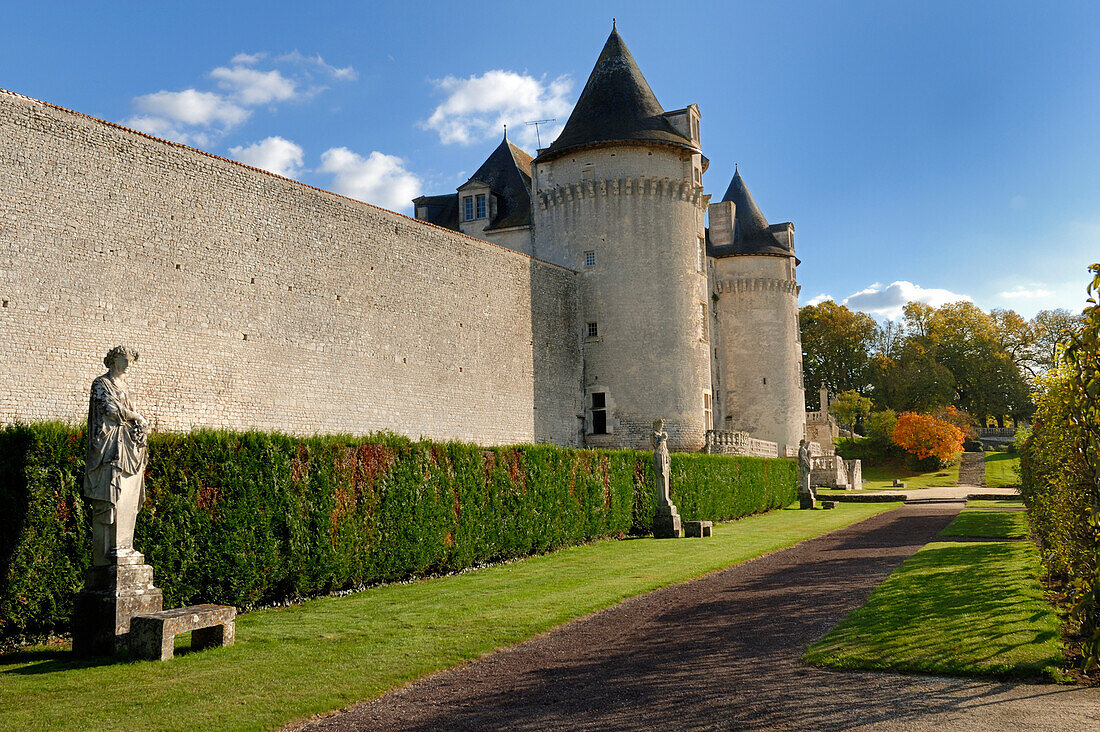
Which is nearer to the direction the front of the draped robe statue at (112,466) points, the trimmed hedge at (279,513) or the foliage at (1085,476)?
the foliage

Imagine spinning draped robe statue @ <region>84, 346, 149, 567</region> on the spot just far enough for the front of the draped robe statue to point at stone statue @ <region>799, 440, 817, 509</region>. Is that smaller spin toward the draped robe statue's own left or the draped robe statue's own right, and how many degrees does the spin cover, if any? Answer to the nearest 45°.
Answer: approximately 90° to the draped robe statue's own left

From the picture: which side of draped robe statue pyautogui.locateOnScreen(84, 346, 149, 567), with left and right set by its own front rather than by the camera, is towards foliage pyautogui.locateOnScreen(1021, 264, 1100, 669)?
front

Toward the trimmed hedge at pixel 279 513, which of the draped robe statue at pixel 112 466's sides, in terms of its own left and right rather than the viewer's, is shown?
left

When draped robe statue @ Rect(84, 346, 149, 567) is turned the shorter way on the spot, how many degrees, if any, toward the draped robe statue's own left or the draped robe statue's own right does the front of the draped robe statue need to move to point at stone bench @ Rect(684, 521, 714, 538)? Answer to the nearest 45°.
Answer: approximately 90° to the draped robe statue's own left

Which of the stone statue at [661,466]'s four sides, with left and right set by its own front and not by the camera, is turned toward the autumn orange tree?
left

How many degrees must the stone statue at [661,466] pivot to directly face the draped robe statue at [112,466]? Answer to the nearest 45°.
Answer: approximately 45° to its right

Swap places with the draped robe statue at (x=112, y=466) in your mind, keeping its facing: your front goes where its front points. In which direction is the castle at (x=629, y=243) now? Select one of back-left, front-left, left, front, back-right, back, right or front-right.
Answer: left

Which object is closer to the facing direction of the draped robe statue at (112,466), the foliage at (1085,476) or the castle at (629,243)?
the foliage

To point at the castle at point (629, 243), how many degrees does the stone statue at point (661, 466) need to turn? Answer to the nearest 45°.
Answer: approximately 135° to its left

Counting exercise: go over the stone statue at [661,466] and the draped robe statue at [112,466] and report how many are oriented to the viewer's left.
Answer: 0

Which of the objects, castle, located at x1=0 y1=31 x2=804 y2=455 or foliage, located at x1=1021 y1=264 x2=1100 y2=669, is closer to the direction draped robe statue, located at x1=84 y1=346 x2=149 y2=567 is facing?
the foliage

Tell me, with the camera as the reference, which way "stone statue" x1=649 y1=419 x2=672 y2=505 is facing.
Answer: facing the viewer and to the right of the viewer

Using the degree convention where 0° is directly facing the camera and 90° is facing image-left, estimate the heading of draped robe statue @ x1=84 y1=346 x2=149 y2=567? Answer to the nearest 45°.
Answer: approximately 315°

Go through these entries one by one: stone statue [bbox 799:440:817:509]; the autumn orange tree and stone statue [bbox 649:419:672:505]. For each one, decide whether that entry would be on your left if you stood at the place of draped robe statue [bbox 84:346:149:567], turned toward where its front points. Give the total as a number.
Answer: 3
